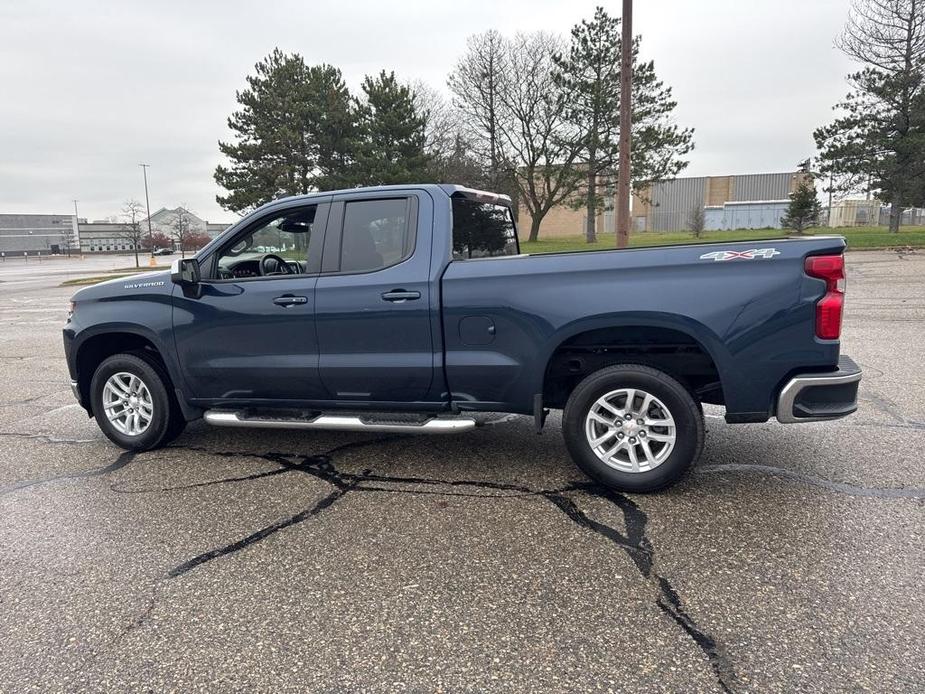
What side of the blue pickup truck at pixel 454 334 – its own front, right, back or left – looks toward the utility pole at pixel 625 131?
right

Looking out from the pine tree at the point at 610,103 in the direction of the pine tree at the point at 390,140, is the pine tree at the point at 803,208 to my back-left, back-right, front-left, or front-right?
back-right

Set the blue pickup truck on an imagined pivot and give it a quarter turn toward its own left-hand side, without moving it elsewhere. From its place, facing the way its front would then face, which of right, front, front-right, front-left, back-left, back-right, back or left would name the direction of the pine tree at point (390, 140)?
back

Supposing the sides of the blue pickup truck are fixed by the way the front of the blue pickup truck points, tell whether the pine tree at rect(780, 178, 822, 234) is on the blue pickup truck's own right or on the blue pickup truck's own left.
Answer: on the blue pickup truck's own right

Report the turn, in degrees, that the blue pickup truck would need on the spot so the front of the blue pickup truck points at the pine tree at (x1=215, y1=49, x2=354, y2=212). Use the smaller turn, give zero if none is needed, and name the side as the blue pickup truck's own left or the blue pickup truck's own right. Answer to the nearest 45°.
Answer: approximately 90° to the blue pickup truck's own right

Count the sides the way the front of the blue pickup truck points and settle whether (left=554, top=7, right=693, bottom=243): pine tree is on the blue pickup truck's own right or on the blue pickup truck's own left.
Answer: on the blue pickup truck's own right

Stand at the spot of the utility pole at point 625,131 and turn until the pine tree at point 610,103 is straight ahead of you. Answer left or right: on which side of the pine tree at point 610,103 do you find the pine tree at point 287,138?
left

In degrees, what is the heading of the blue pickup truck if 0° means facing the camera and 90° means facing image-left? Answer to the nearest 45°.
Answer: approximately 90°
